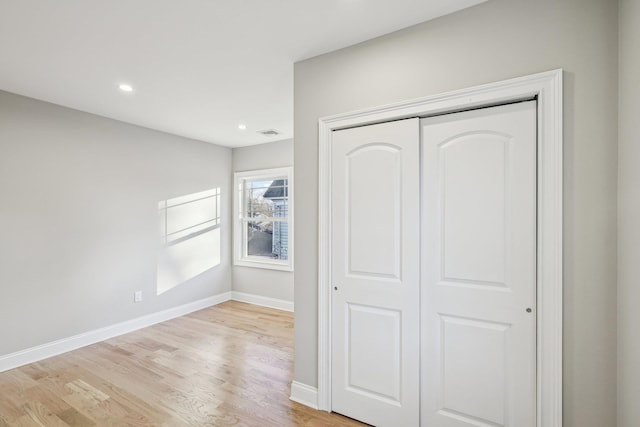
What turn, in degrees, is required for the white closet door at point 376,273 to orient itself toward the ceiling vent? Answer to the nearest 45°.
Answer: approximately 90° to its right

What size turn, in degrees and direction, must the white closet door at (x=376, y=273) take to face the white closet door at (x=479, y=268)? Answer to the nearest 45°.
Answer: approximately 135° to its left
